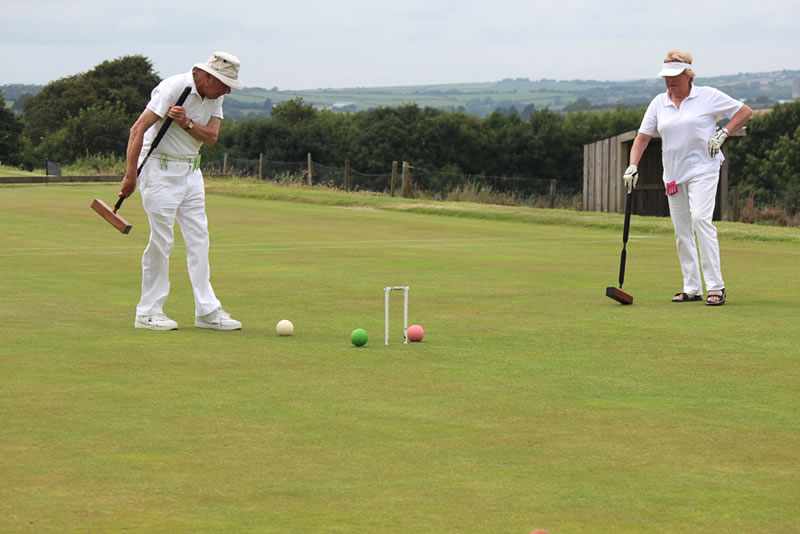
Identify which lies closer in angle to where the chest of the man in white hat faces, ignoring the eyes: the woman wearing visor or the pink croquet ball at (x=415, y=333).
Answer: the pink croquet ball

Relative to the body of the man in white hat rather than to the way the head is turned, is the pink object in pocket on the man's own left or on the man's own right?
on the man's own left

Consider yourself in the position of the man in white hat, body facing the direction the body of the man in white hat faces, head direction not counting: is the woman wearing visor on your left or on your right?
on your left

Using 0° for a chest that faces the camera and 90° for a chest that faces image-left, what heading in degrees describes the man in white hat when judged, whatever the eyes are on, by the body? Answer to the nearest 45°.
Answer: approximately 315°

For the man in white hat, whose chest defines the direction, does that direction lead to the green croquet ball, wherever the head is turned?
yes
